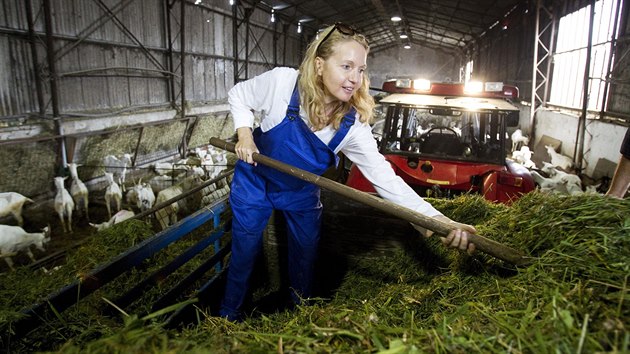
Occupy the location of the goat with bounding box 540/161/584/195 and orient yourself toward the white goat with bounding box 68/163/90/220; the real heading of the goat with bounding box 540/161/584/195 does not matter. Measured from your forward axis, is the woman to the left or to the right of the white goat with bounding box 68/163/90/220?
left

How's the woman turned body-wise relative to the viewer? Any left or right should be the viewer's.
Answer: facing the viewer and to the right of the viewer

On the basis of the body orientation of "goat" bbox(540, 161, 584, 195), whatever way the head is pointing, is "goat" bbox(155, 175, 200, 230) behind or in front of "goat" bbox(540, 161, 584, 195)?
in front

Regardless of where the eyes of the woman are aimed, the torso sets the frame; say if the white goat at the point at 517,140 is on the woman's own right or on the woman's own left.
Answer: on the woman's own left

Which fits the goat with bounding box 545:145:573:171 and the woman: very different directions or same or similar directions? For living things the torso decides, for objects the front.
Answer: very different directions

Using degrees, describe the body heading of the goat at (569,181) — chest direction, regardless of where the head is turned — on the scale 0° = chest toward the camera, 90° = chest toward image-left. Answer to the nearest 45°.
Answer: approximately 90°

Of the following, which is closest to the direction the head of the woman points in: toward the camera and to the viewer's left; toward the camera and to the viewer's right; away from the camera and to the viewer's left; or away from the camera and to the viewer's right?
toward the camera and to the viewer's right
